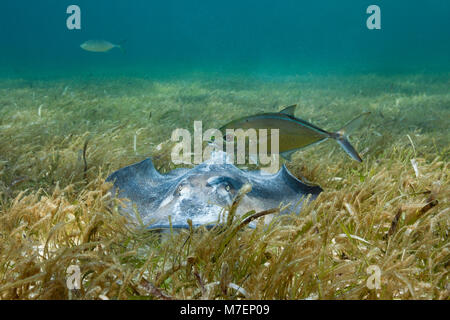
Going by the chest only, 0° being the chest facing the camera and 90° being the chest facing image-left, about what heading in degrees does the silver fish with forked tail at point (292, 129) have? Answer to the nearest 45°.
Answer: approximately 90°

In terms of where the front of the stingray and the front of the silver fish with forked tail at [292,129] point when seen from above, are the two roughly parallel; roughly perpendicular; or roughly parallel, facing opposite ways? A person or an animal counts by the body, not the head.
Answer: roughly perpendicular
